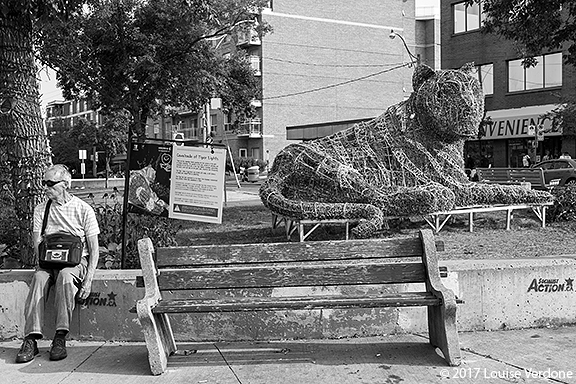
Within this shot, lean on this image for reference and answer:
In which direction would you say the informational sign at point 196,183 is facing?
toward the camera

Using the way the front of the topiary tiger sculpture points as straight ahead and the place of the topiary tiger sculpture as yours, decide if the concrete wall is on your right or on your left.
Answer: on your right

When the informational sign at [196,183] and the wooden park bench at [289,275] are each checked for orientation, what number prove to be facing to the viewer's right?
0

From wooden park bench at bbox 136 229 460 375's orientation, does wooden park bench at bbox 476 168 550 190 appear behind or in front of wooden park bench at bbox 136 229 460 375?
behind

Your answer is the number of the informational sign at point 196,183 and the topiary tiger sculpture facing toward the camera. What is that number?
1

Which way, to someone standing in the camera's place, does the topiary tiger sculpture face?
facing to the right of the viewer

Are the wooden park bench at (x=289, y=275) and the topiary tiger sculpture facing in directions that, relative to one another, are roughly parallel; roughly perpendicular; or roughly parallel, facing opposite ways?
roughly perpendicular

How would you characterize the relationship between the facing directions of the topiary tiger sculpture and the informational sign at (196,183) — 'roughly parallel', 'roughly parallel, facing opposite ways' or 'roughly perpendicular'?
roughly perpendicular

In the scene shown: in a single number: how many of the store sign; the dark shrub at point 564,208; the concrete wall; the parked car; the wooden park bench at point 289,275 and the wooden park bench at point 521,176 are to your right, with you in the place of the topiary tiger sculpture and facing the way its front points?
2

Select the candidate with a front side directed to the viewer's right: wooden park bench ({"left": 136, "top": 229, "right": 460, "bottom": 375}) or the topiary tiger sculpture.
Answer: the topiary tiger sculpture

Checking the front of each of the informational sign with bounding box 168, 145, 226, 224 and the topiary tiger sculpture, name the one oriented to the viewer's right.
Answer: the topiary tiger sculpture

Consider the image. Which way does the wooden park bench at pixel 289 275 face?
toward the camera

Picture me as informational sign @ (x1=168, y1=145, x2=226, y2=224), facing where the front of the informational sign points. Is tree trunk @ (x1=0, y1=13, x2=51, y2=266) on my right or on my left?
on my right

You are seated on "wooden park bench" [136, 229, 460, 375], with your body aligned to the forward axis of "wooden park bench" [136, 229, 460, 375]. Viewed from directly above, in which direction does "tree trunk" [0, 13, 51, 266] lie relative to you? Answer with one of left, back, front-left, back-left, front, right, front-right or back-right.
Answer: back-right
